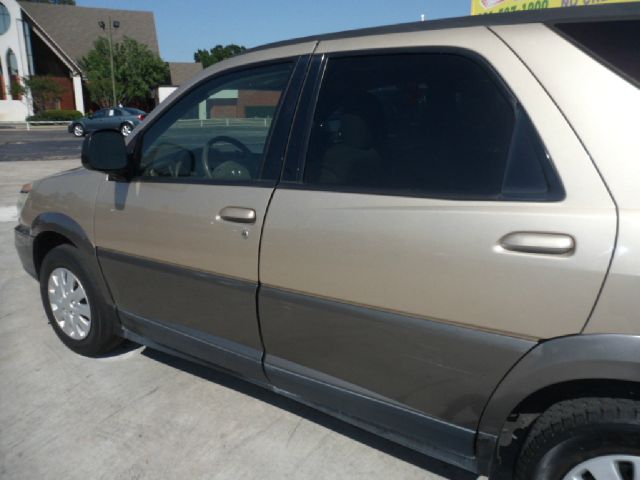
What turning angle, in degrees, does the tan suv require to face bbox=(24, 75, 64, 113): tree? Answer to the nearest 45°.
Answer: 0° — it already faces it

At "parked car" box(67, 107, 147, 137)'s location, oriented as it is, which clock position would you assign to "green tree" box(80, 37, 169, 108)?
The green tree is roughly at 3 o'clock from the parked car.

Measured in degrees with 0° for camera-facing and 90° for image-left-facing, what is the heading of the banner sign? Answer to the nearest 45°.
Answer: approximately 0°

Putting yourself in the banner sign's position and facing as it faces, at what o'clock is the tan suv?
The tan suv is roughly at 12 o'clock from the banner sign.

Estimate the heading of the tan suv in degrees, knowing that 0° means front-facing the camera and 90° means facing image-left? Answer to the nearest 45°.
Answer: approximately 135°

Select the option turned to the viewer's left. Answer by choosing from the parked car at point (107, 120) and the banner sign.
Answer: the parked car

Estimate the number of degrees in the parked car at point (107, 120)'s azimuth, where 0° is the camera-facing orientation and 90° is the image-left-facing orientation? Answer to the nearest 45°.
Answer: approximately 90°

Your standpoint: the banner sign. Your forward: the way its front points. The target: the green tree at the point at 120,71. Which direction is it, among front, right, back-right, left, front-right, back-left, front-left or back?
back-right

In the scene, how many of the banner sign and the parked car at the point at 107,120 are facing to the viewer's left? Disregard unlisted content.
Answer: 1

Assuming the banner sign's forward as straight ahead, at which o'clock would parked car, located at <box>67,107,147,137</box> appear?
The parked car is roughly at 4 o'clock from the banner sign.
